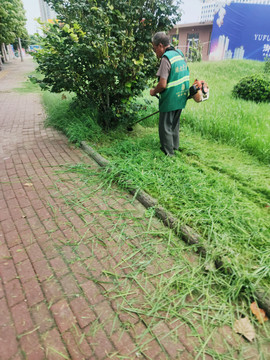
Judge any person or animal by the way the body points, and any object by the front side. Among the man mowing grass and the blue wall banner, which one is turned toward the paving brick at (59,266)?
the blue wall banner

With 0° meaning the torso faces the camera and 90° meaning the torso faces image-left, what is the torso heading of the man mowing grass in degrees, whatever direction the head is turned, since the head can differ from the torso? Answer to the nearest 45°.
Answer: approximately 135°

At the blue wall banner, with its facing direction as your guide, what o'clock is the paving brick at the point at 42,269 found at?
The paving brick is roughly at 12 o'clock from the blue wall banner.

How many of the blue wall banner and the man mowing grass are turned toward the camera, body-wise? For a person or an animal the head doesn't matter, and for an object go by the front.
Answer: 1

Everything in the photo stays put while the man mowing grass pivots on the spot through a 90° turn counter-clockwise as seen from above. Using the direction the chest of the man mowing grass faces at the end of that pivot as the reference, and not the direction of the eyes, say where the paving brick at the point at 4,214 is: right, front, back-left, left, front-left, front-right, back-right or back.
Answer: front

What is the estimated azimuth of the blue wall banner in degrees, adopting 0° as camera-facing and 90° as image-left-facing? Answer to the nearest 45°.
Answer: approximately 0°

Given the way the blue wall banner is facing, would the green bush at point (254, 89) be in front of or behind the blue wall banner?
in front

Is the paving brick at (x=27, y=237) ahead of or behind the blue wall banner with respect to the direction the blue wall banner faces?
ahead

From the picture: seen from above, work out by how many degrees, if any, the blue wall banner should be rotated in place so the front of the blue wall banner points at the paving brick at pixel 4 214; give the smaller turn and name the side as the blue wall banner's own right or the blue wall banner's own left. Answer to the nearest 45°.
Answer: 0° — it already faces it
